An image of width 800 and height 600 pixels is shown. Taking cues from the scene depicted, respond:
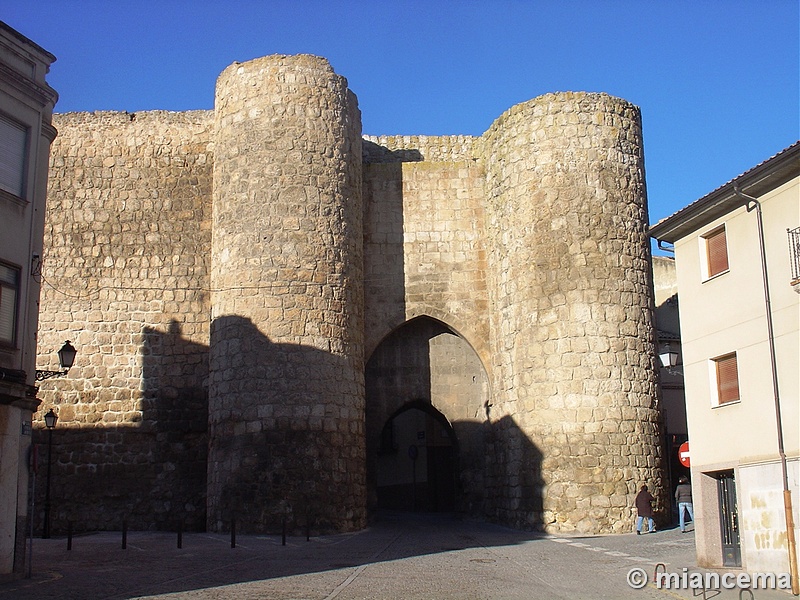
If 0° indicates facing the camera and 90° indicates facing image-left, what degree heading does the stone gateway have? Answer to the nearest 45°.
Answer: approximately 0°

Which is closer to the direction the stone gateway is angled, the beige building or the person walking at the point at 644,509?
the beige building

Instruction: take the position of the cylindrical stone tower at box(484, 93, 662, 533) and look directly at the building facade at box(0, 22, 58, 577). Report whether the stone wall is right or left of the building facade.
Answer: right

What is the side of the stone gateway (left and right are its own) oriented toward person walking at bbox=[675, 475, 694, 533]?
left

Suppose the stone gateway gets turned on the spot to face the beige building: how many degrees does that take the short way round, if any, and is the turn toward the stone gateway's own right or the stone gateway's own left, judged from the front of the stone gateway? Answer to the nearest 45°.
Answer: approximately 45° to the stone gateway's own left

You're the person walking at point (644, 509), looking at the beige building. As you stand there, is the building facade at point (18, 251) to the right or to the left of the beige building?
right

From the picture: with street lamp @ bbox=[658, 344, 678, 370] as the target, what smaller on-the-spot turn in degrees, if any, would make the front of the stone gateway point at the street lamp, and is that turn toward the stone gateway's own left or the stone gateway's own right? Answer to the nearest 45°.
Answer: approximately 45° to the stone gateway's own left

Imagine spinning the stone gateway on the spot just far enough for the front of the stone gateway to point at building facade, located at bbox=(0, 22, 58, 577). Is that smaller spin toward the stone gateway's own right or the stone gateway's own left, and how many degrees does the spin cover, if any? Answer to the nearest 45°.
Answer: approximately 45° to the stone gateway's own right
